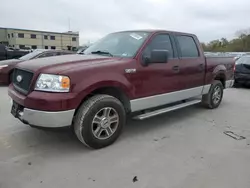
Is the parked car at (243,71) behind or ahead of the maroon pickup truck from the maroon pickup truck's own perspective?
behind

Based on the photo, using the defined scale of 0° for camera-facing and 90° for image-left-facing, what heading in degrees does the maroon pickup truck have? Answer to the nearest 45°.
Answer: approximately 45°
